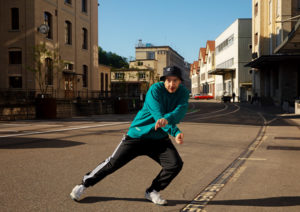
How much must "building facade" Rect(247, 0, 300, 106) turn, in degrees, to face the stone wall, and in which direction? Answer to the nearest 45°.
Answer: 0° — it already faces it

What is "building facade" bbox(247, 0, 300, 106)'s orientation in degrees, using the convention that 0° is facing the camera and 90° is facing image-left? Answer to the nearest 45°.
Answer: approximately 45°
